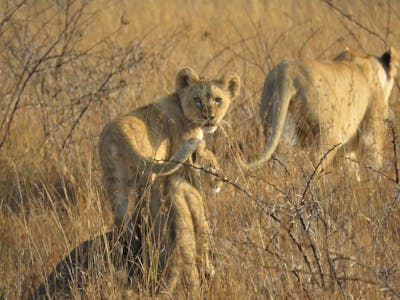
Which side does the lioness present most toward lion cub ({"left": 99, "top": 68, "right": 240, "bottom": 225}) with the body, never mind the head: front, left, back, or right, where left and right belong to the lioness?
back

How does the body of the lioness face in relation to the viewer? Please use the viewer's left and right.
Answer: facing away from the viewer and to the right of the viewer
